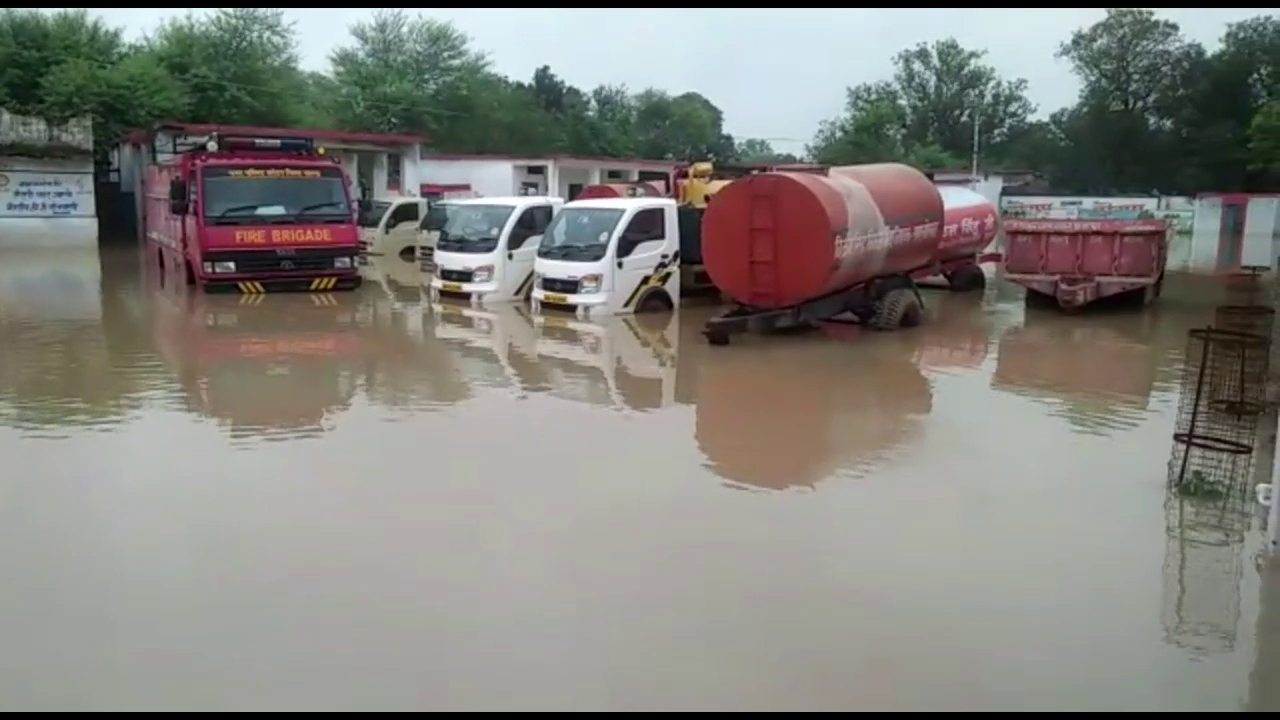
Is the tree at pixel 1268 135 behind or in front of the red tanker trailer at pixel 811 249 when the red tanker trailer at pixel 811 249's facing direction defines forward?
behind

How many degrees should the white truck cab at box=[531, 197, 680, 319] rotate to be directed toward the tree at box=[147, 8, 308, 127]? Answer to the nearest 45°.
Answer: approximately 90° to its right

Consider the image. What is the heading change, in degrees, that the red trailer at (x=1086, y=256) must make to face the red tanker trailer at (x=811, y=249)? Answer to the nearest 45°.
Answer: approximately 45° to its right

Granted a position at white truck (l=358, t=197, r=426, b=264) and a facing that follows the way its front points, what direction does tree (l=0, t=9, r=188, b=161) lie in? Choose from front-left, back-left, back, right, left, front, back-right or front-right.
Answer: right

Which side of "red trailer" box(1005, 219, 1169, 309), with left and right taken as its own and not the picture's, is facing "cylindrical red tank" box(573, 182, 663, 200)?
right

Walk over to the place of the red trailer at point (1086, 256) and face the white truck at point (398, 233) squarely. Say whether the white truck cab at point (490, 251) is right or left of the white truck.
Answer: left

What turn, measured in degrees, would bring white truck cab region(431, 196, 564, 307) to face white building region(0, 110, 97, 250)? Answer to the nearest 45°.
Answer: approximately 90° to its right

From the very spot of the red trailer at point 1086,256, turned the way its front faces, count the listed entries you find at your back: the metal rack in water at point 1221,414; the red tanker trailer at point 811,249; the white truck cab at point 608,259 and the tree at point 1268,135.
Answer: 1

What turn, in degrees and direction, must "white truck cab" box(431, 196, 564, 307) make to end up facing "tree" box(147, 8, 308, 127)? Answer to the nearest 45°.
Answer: approximately 135° to its right

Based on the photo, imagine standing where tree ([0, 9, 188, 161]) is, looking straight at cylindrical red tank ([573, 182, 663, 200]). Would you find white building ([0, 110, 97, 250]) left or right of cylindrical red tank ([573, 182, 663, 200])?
right

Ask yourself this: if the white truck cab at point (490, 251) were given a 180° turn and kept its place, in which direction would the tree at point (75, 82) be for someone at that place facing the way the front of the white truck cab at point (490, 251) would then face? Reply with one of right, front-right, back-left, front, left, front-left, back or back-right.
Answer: left

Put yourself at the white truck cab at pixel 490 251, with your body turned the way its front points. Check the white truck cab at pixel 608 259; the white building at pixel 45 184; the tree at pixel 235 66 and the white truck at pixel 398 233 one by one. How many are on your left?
1

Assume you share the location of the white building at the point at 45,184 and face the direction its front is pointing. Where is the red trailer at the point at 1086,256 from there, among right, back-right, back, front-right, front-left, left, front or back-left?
front-left
